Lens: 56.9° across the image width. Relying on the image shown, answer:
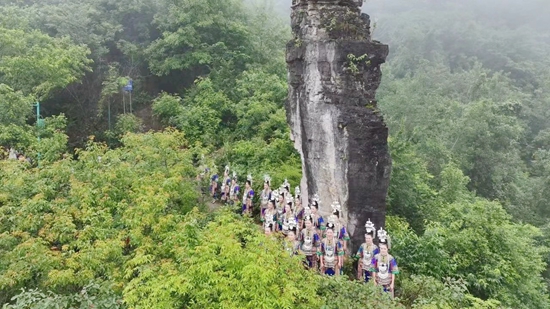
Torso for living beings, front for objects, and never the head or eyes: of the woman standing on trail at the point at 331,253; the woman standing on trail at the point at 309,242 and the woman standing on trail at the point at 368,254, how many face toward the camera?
3

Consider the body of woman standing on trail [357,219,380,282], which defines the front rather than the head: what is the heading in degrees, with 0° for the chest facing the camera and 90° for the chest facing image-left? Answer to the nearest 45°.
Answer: approximately 0°

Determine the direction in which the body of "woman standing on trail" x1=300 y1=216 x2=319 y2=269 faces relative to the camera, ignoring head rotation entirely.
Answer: toward the camera

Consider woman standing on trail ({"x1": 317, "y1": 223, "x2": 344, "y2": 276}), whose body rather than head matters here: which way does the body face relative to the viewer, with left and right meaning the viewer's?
facing the viewer

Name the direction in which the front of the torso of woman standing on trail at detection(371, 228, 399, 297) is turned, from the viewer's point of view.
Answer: toward the camera

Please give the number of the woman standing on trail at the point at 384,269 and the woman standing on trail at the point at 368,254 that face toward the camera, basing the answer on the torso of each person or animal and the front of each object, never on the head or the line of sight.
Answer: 2

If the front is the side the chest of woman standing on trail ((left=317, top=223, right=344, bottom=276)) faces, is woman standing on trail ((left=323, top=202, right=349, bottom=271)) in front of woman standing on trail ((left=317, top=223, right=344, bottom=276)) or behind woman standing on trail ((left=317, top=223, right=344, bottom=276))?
behind

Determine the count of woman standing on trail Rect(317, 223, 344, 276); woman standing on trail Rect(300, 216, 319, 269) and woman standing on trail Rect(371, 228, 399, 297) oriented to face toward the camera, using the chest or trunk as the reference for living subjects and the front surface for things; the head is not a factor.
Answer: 3

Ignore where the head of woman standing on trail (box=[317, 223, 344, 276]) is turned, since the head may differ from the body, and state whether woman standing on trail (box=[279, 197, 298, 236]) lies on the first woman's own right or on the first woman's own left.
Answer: on the first woman's own right

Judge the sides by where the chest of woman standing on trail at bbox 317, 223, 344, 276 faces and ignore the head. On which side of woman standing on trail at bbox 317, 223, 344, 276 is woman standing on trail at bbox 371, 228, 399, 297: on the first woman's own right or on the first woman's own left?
on the first woman's own left

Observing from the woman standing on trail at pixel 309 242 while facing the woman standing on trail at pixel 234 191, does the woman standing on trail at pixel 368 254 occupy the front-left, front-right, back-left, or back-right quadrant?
back-right
